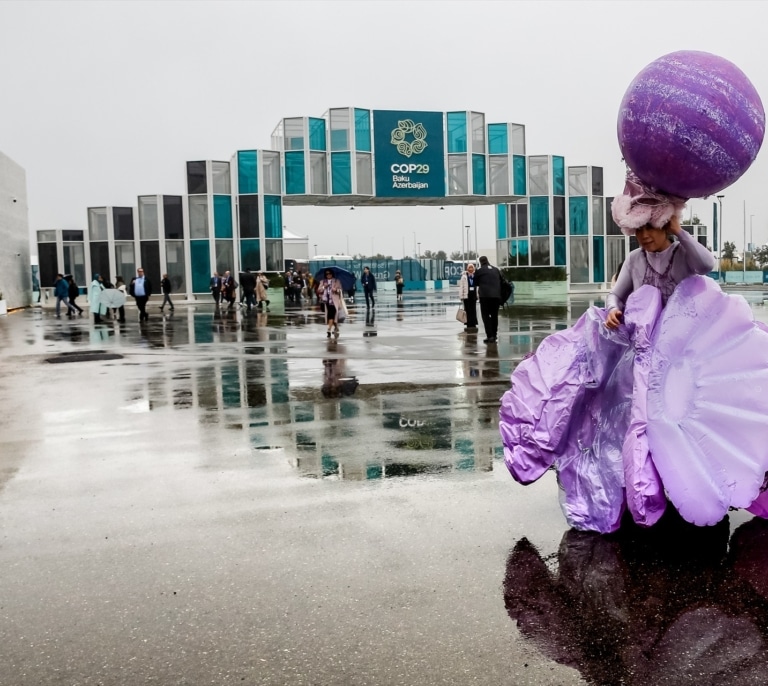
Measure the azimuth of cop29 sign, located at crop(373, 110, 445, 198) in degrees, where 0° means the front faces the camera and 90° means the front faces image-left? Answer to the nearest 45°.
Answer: approximately 0°

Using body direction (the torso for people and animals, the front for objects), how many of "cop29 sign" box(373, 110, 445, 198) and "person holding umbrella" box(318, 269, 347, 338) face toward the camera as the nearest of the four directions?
2

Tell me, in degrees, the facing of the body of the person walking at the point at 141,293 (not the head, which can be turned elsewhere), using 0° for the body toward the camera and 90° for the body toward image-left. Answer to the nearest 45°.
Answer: approximately 0°

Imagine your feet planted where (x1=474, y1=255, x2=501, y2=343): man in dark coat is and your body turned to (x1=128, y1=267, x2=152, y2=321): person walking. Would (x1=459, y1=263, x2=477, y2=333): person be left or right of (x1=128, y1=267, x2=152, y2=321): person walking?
right

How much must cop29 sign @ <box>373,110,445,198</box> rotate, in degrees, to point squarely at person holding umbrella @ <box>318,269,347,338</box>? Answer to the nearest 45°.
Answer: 0° — it already faces them

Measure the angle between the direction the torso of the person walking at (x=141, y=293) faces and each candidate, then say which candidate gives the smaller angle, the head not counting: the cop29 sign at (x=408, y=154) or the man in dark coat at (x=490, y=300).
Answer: the man in dark coat

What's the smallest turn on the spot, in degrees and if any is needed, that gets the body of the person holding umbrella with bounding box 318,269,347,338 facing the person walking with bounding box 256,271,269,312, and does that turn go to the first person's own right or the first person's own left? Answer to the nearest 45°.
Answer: approximately 180°

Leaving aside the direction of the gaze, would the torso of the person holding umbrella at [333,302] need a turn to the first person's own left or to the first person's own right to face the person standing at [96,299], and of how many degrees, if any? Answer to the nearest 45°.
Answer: approximately 135° to the first person's own right

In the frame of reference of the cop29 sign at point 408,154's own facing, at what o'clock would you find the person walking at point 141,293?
The person walking is roughly at 1 o'clock from the cop29 sign.

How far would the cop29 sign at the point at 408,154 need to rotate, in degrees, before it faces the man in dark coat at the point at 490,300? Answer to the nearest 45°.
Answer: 0° — it already faces them
